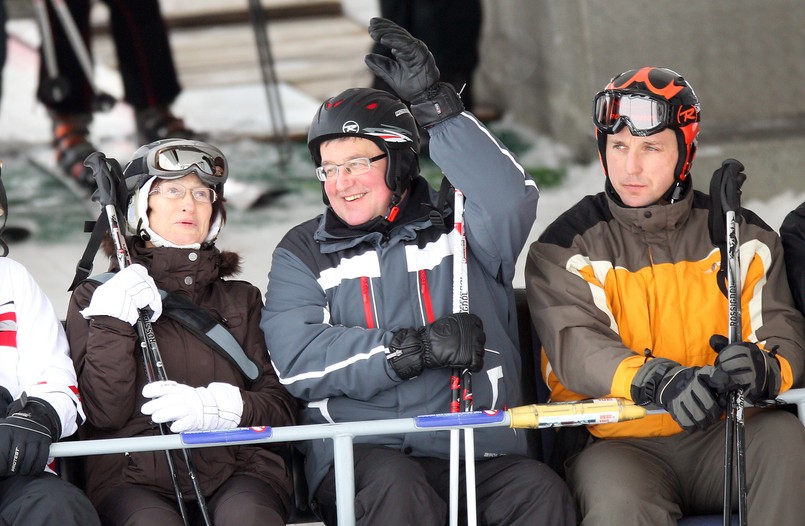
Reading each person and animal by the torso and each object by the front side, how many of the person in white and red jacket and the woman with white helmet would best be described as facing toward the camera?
2

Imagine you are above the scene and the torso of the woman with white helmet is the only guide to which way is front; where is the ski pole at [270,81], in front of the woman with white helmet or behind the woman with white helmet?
behind

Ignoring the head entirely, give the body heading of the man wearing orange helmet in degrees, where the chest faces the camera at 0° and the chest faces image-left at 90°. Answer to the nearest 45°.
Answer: approximately 0°

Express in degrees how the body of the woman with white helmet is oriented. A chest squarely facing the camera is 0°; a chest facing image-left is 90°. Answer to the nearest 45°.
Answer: approximately 0°

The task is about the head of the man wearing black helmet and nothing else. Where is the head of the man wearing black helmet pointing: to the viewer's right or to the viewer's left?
to the viewer's left

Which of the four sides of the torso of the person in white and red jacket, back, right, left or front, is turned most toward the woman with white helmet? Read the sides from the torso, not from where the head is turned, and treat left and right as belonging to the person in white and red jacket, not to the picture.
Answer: left

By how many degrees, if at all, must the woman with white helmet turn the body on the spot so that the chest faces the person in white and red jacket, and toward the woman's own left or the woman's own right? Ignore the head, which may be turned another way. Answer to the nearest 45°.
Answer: approximately 90° to the woman's own right

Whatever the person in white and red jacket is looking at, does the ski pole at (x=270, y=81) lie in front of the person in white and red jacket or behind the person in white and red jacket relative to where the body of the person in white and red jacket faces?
behind

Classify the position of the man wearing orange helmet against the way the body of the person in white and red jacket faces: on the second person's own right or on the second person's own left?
on the second person's own left

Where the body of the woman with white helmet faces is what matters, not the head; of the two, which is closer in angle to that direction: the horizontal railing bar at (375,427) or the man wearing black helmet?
the horizontal railing bar

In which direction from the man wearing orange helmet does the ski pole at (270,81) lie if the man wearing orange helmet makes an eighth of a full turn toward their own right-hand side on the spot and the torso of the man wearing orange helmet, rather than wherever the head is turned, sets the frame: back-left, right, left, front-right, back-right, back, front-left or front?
right

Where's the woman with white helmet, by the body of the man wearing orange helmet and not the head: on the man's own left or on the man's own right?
on the man's own right
